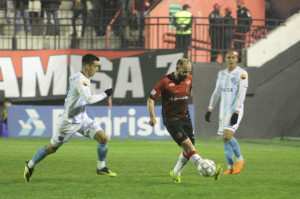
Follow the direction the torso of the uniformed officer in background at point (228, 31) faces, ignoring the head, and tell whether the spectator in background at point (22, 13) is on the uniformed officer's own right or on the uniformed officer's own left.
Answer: on the uniformed officer's own right

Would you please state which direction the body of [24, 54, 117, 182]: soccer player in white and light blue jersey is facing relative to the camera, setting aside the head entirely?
to the viewer's right

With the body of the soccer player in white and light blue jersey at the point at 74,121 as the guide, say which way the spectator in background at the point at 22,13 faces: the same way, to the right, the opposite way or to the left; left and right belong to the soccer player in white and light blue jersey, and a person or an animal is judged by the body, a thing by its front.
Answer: to the right

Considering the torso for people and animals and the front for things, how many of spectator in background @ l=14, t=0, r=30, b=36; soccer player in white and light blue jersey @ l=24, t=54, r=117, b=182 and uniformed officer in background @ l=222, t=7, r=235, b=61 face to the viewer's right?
1

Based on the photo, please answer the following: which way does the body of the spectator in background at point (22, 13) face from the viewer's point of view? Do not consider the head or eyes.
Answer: toward the camera

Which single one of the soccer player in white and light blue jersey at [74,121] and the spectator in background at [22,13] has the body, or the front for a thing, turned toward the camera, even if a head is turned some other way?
the spectator in background

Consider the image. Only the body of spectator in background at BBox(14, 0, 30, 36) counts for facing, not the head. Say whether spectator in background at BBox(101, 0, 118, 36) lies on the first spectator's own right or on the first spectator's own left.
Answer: on the first spectator's own left

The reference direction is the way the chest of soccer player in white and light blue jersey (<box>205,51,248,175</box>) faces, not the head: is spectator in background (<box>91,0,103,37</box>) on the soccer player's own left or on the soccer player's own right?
on the soccer player's own right

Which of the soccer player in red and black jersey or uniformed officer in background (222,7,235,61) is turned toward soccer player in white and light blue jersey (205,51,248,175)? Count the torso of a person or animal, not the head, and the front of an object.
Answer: the uniformed officer in background

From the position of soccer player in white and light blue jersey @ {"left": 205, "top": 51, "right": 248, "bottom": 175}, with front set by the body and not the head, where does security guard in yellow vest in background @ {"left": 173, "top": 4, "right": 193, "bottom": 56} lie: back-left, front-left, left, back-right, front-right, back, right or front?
back-right

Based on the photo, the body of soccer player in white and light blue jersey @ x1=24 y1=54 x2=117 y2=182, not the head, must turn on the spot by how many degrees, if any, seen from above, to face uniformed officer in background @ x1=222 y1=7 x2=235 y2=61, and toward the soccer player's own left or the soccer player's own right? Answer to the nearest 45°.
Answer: approximately 90° to the soccer player's own left

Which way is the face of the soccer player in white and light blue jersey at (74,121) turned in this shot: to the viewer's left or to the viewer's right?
to the viewer's right

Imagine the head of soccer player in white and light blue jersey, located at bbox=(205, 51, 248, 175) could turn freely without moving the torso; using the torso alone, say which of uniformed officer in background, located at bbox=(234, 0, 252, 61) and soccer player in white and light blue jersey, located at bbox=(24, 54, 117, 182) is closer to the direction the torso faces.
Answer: the soccer player in white and light blue jersey

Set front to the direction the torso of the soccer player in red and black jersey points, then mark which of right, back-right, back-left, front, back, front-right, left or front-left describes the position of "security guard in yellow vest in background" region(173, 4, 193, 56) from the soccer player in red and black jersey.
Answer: back-left
